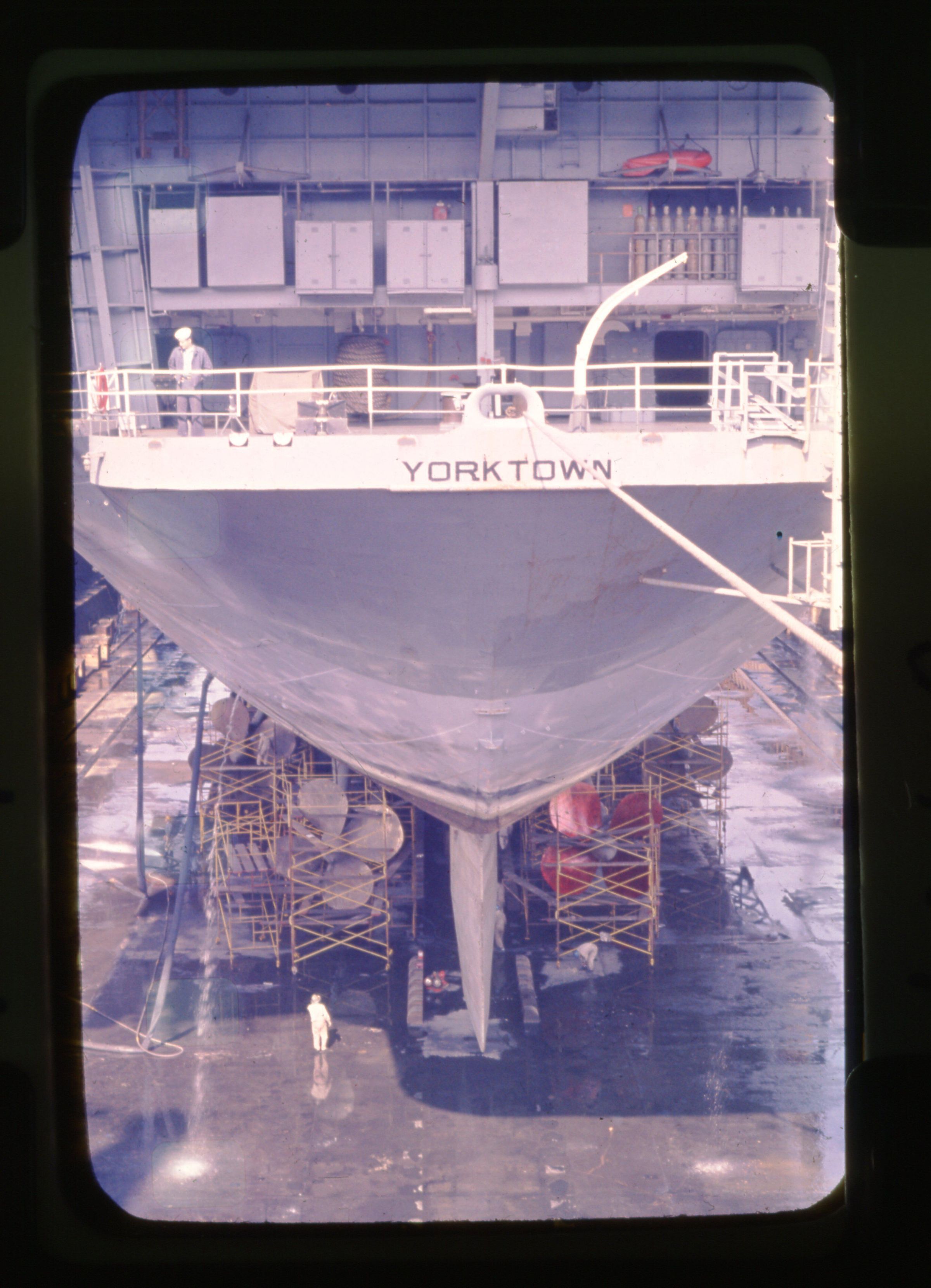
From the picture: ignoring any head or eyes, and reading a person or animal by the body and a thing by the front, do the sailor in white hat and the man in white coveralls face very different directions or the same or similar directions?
very different directions

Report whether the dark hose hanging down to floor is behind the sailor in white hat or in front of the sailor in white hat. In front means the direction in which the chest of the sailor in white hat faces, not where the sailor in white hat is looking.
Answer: behind

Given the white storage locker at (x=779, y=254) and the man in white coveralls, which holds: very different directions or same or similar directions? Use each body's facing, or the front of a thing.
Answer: very different directions

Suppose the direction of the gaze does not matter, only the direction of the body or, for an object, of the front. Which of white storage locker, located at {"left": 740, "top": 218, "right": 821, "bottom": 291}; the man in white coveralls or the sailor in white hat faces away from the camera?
the man in white coveralls

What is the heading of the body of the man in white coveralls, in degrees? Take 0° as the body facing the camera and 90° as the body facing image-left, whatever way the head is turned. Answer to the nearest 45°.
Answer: approximately 180°

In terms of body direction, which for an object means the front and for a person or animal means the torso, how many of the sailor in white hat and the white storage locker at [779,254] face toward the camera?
2

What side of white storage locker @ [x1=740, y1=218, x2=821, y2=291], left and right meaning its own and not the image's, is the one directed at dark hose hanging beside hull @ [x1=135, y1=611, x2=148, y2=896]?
right

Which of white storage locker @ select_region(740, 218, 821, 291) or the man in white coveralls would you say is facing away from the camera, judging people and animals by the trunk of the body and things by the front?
the man in white coveralls
